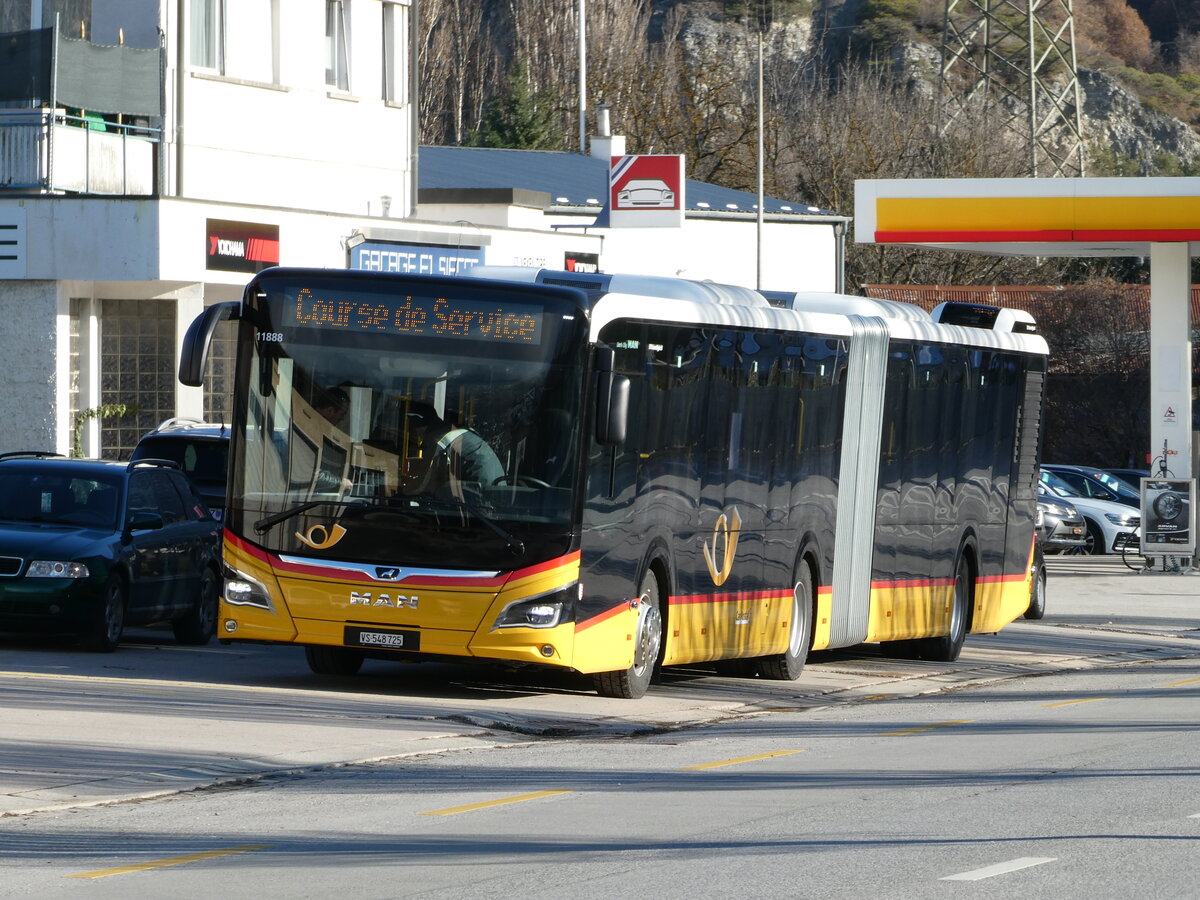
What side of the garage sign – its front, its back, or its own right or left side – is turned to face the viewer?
front

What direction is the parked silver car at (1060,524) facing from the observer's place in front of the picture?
facing the viewer and to the right of the viewer

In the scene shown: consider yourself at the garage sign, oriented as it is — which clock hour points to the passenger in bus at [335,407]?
The passenger in bus is roughly at 12 o'clock from the garage sign.

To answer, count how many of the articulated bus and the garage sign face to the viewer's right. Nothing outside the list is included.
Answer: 0

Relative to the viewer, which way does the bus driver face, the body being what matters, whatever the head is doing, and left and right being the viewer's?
facing the viewer and to the left of the viewer

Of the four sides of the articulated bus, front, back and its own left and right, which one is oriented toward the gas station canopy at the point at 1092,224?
back

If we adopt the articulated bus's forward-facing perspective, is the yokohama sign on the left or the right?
on its right

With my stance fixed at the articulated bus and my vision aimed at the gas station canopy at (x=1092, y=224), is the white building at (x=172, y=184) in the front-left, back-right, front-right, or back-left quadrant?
front-left

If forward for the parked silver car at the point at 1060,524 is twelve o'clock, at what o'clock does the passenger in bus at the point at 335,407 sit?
The passenger in bus is roughly at 2 o'clock from the parked silver car.

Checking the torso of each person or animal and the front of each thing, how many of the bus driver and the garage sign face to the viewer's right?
0

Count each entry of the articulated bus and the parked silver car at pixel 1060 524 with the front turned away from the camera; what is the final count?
0

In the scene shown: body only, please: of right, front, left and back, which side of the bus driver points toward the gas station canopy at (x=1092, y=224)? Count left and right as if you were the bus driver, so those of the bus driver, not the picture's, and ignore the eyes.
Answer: back

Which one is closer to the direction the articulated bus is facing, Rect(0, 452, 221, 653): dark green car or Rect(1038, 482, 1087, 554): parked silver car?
the dark green car

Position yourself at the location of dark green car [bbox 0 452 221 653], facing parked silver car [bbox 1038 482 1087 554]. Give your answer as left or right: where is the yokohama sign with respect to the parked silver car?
left

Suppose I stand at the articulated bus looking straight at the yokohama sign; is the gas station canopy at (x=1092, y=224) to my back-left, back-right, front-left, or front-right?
front-right
